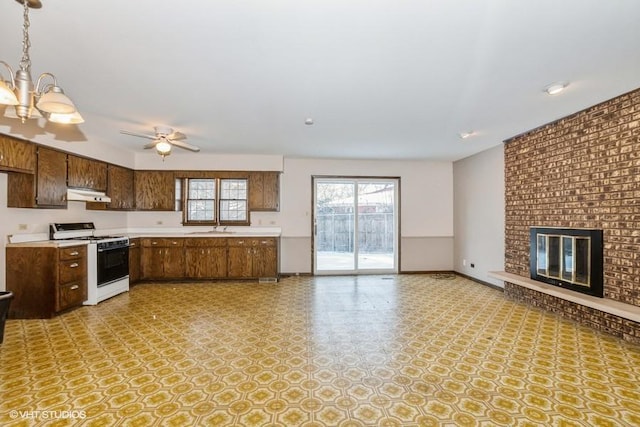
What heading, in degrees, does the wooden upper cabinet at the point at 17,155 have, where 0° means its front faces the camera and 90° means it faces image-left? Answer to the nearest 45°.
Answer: approximately 315°

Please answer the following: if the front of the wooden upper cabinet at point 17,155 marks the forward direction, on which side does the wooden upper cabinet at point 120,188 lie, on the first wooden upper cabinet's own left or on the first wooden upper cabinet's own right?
on the first wooden upper cabinet's own left

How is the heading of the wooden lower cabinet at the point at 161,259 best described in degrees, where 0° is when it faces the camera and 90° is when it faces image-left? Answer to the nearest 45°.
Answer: approximately 0°

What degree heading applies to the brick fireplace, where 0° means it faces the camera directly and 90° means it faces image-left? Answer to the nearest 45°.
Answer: approximately 45°

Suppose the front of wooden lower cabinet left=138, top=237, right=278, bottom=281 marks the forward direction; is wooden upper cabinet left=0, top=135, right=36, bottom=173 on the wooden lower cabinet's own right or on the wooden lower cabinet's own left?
on the wooden lower cabinet's own right

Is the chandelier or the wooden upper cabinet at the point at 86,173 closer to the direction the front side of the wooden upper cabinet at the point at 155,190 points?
the chandelier

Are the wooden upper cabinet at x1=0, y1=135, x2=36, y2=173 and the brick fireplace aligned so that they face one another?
yes

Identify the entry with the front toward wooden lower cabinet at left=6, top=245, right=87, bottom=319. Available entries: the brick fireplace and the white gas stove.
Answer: the brick fireplace
